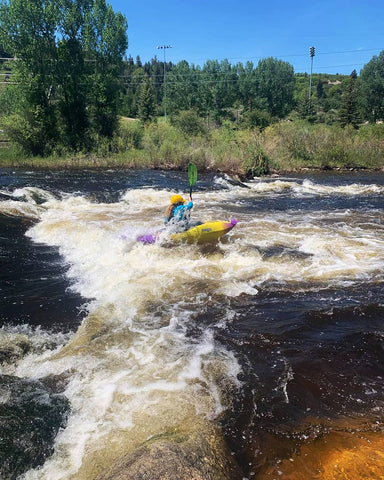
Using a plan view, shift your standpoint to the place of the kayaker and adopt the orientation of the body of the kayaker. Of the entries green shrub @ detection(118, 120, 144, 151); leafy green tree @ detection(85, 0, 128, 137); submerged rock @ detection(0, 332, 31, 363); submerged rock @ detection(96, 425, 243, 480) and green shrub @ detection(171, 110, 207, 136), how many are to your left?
3

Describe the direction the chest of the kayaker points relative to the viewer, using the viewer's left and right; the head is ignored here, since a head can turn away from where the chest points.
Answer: facing to the right of the viewer

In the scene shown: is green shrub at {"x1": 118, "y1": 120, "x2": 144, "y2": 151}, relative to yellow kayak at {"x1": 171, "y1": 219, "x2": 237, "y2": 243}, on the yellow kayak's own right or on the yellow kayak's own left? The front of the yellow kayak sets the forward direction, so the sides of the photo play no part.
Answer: on the yellow kayak's own left

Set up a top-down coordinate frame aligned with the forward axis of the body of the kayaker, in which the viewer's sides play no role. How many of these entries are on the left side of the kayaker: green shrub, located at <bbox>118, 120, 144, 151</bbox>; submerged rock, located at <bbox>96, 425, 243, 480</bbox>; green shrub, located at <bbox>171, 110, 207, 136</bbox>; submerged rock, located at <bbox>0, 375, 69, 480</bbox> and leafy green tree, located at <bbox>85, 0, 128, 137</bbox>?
3

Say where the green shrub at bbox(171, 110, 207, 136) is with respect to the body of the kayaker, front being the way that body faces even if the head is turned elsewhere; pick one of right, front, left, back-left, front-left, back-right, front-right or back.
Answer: left

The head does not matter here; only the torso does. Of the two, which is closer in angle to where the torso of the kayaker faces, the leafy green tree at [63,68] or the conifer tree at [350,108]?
the conifer tree

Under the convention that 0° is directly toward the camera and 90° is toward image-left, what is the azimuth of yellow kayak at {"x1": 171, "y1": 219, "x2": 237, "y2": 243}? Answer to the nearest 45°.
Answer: approximately 270°

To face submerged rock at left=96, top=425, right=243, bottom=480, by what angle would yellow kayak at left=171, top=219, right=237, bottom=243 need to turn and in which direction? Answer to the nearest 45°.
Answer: approximately 90° to its right

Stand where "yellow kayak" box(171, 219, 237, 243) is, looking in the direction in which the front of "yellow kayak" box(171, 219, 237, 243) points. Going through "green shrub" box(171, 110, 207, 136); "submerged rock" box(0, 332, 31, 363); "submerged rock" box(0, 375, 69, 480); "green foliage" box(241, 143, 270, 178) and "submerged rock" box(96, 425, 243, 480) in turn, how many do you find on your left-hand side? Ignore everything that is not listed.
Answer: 2

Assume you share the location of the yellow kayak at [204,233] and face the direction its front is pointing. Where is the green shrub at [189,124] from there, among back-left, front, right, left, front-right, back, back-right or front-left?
left
